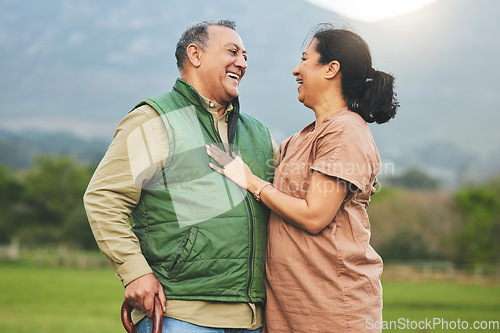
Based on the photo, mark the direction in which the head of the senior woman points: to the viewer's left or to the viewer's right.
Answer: to the viewer's left

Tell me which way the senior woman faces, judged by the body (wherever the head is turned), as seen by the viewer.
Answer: to the viewer's left
